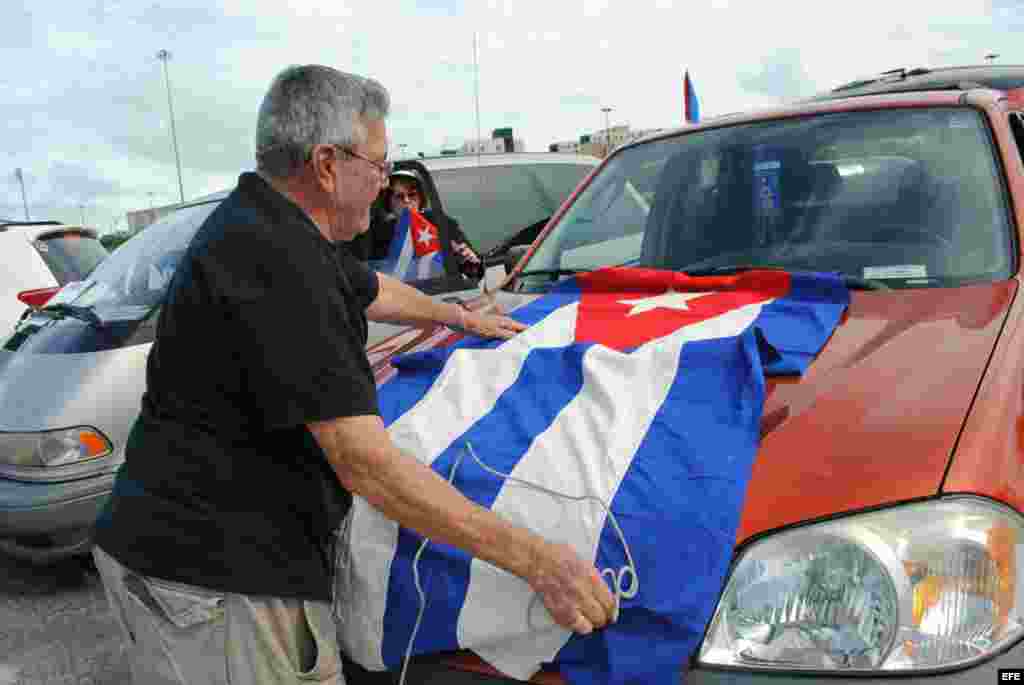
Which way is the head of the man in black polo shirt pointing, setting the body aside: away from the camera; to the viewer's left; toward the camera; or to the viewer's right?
to the viewer's right

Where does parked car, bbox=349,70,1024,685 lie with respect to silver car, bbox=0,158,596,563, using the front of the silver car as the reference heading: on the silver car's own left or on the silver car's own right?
on the silver car's own left

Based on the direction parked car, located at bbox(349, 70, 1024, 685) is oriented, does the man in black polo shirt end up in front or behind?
in front

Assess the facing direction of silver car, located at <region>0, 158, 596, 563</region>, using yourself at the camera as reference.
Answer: facing the viewer and to the left of the viewer

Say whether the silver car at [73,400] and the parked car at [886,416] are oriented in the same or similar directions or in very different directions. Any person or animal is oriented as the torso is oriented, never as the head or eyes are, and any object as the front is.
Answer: same or similar directions

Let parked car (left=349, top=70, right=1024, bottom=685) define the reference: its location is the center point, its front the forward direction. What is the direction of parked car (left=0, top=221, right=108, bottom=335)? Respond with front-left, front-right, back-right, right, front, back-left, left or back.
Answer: right

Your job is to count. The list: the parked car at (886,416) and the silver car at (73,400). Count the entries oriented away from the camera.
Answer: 0

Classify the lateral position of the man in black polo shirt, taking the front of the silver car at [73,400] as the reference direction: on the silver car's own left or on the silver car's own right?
on the silver car's own left

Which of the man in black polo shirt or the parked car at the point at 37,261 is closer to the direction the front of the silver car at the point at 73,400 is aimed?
the man in black polo shirt

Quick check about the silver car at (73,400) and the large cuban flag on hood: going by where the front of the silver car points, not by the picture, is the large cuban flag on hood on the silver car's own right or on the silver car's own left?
on the silver car's own left
